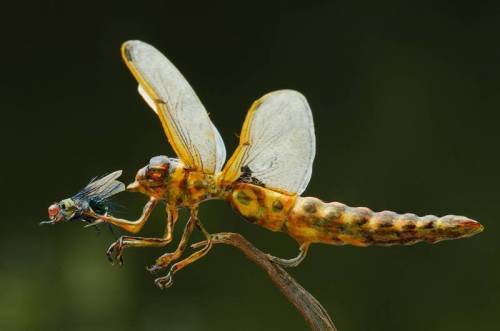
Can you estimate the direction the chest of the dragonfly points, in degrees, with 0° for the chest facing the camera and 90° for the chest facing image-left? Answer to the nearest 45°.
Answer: approximately 90°
